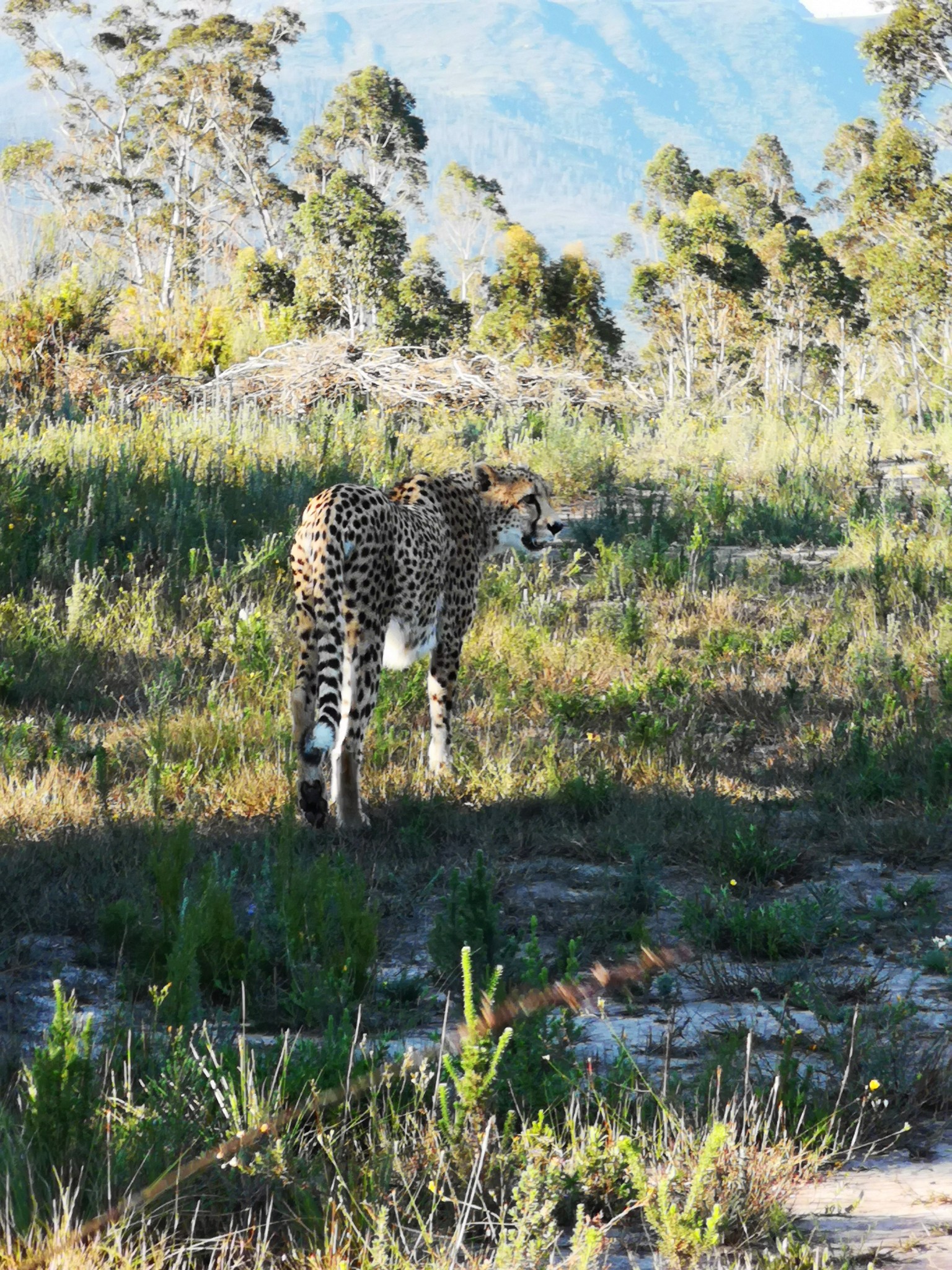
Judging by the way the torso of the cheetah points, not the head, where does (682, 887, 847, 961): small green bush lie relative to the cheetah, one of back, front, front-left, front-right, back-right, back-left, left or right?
right

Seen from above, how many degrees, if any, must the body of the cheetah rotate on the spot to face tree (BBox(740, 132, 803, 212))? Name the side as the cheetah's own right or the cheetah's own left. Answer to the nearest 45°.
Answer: approximately 45° to the cheetah's own left

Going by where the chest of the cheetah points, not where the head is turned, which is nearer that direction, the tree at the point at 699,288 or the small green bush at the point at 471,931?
the tree

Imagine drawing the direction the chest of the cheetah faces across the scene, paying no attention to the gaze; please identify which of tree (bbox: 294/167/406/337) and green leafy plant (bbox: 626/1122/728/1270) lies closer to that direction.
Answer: the tree

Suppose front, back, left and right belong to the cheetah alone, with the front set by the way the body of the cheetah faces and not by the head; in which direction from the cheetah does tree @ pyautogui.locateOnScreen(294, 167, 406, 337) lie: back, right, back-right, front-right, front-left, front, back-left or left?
front-left

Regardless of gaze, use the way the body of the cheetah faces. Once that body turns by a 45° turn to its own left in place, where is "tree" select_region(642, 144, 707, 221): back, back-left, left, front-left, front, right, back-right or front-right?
front

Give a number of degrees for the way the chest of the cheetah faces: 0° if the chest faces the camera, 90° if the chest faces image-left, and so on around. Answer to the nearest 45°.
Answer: approximately 225°

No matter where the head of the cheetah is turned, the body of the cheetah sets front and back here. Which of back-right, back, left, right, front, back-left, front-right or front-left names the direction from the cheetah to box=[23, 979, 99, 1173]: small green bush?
back-right

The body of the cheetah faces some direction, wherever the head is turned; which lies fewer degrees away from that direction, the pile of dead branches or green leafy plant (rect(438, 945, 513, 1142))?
the pile of dead branches

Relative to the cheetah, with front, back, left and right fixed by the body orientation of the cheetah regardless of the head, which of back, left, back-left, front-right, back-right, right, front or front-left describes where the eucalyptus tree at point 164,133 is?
front-left

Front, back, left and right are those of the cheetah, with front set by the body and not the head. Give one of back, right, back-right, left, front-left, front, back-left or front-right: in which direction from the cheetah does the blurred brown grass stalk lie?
back-right

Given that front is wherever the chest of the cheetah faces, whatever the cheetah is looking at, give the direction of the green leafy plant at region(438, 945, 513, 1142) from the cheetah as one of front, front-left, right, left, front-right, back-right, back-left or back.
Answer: back-right
